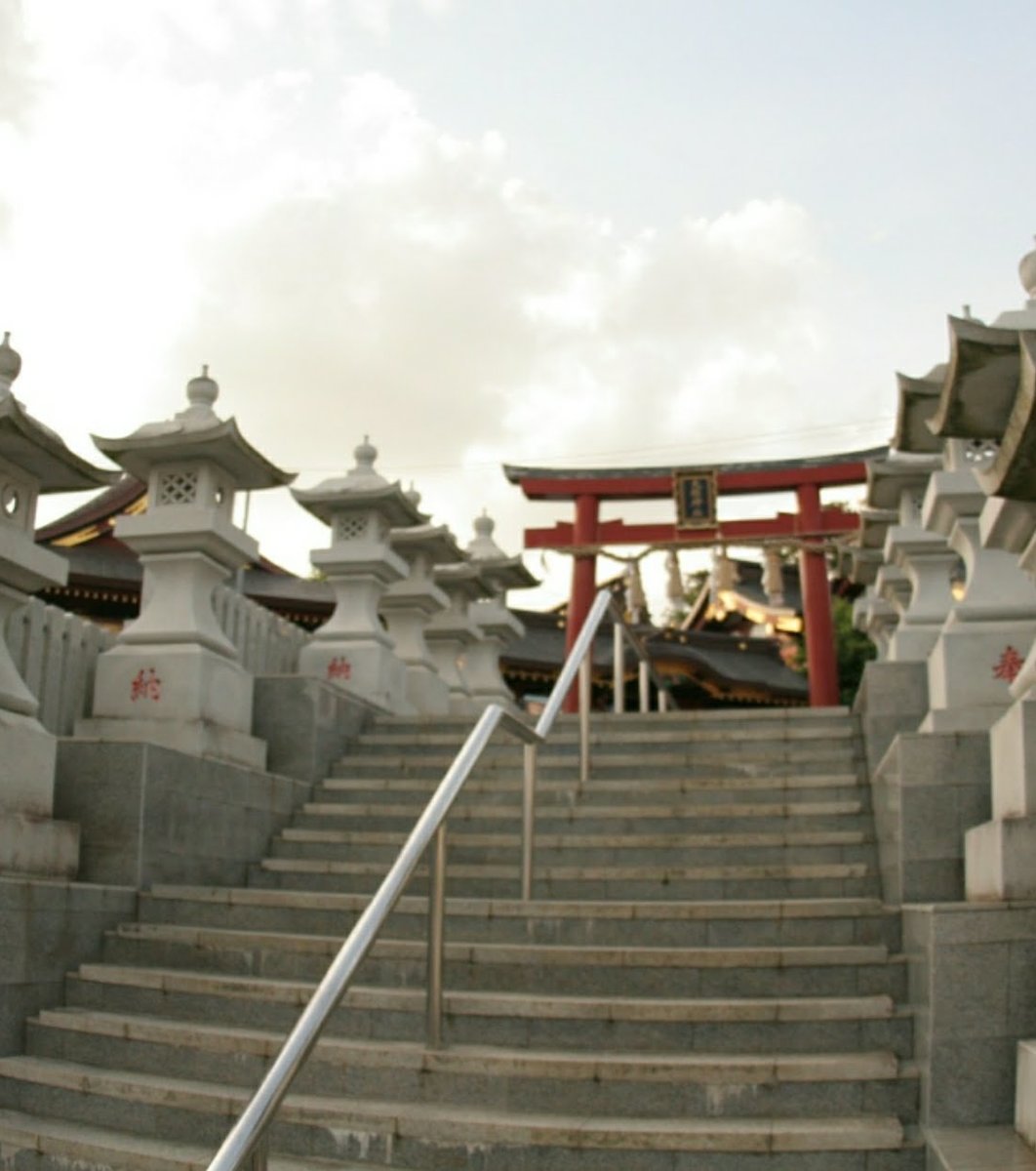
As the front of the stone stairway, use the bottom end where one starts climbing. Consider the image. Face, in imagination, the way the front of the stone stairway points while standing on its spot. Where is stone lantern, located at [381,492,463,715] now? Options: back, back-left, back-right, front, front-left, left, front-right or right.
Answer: back

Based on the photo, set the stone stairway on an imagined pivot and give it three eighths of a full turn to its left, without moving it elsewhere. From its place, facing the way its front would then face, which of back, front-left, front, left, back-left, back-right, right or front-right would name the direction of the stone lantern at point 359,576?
front-left

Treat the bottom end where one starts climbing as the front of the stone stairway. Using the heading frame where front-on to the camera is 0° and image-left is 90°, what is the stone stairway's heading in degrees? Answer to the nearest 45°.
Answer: approximately 0°

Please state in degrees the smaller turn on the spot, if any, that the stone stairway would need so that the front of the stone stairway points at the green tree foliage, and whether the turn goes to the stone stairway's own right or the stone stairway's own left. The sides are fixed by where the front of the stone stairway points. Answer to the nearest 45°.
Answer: approximately 180°

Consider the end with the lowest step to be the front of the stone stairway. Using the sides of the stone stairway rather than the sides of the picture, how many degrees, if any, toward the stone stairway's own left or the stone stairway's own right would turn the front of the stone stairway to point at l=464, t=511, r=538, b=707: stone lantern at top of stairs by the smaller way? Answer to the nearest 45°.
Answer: approximately 180°

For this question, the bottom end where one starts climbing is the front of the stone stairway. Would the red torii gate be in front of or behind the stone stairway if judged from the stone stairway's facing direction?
behind

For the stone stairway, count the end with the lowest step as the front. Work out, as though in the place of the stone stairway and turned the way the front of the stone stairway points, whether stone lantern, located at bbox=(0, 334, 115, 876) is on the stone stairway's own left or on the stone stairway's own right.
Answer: on the stone stairway's own right
